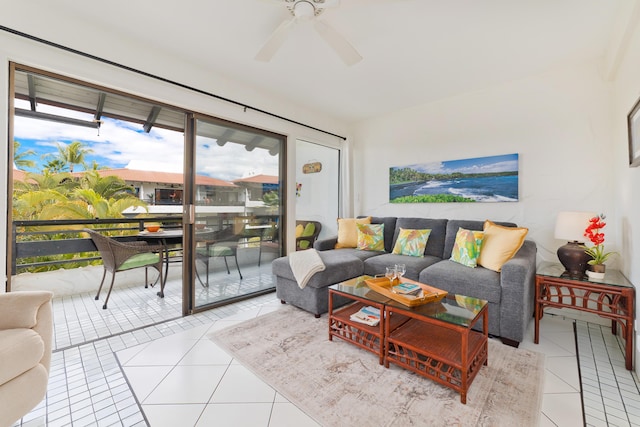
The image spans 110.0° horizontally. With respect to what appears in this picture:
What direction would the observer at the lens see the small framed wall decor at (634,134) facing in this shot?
facing to the left of the viewer

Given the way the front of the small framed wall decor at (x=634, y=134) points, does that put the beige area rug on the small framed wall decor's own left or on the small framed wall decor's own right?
on the small framed wall decor's own left

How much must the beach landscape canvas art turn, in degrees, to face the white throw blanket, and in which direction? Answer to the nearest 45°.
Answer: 0° — it already faces it

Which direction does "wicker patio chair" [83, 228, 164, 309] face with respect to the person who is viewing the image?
facing away from the viewer and to the right of the viewer

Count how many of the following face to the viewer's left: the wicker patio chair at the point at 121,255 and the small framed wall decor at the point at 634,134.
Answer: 1

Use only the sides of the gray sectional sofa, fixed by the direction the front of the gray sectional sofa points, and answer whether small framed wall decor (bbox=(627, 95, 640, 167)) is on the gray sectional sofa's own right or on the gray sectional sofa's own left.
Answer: on the gray sectional sofa's own left

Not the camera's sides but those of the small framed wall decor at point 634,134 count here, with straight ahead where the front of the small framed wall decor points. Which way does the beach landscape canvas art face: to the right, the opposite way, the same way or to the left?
to the left

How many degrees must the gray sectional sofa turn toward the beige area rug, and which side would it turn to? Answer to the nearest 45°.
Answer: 0° — it already faces it

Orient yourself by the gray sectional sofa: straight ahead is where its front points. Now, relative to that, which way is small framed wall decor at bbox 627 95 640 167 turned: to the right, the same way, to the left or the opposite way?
to the right

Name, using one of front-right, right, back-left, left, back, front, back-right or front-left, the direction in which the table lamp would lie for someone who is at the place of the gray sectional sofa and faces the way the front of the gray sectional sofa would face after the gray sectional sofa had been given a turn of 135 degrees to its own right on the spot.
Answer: right
